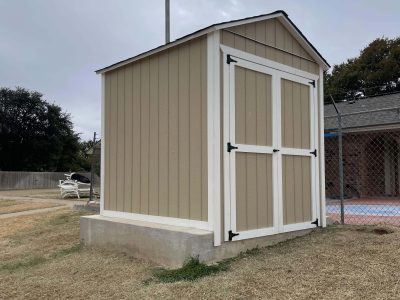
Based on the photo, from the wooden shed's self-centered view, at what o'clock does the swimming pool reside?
The swimming pool is roughly at 9 o'clock from the wooden shed.

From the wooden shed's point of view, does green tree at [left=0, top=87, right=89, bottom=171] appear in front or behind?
behind

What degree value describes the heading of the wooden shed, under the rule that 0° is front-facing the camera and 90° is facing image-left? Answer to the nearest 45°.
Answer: approximately 315°

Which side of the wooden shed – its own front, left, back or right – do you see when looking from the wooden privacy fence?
back

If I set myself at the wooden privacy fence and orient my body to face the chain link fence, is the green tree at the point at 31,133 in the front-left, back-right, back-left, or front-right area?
back-left

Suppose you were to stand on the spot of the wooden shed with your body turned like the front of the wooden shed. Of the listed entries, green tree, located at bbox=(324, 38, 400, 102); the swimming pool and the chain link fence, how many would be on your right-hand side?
0

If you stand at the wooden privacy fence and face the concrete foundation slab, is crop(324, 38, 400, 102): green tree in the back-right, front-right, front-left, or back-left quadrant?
front-left

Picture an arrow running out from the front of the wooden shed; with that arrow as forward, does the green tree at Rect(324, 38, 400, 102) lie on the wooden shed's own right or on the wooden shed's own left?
on the wooden shed's own left

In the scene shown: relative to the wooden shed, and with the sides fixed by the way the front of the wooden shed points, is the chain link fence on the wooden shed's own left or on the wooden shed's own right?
on the wooden shed's own left
